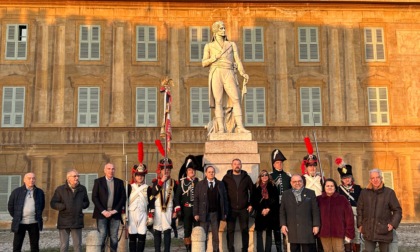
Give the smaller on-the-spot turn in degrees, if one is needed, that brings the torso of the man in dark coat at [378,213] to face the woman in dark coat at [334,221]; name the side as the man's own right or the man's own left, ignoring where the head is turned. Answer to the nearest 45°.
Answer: approximately 90° to the man's own right

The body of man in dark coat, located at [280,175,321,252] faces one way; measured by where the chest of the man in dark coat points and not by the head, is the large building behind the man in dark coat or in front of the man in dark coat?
behind

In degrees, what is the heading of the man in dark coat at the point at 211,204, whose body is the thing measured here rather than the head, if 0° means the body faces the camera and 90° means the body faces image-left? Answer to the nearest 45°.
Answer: approximately 0°

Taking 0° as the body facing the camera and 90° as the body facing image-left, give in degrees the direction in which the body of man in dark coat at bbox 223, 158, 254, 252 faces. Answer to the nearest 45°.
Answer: approximately 0°
